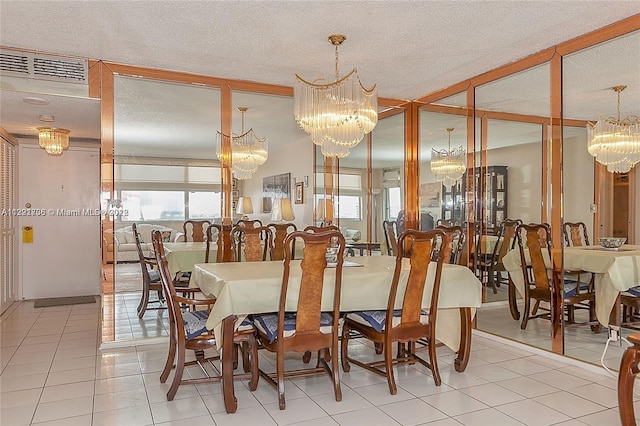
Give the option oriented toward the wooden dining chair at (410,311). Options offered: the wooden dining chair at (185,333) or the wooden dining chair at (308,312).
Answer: the wooden dining chair at (185,333)

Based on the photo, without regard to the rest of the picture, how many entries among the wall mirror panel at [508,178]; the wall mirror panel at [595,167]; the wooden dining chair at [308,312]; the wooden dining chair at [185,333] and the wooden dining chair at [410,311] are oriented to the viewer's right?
1

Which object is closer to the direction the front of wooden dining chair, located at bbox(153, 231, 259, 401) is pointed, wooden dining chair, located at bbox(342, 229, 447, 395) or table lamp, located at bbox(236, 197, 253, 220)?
the wooden dining chair

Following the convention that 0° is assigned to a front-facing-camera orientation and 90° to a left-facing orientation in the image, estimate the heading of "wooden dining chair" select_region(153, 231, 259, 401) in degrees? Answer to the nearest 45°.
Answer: approximately 270°

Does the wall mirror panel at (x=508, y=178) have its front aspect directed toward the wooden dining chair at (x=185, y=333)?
yes

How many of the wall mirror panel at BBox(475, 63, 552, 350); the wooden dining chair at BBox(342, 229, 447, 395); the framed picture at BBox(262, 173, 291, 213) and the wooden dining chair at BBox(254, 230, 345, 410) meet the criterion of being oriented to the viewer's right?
0

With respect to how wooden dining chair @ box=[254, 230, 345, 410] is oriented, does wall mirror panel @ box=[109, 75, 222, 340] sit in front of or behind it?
in front

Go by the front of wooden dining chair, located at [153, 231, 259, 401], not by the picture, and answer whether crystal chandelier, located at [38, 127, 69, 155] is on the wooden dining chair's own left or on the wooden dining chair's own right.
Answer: on the wooden dining chair's own left

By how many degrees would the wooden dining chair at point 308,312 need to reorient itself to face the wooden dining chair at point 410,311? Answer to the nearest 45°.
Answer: approximately 135° to its right

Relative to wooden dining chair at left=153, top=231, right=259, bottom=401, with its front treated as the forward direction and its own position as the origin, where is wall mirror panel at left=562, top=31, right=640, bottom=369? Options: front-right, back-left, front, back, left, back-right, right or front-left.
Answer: front

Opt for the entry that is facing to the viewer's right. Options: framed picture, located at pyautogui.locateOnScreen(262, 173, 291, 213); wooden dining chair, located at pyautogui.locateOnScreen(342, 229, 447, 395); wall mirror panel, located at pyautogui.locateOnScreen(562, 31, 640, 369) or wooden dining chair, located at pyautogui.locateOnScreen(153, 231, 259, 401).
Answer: wooden dining chair, located at pyautogui.locateOnScreen(153, 231, 259, 401)

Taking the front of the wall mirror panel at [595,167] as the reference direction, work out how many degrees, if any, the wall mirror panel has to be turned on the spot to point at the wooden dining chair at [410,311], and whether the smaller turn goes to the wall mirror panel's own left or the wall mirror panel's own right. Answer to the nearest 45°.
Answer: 0° — it already faces it

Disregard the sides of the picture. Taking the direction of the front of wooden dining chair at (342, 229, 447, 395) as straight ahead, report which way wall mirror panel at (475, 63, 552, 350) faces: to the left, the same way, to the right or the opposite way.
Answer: to the left

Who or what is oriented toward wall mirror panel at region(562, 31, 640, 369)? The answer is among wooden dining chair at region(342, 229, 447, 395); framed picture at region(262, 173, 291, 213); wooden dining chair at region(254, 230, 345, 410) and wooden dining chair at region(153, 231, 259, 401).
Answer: wooden dining chair at region(153, 231, 259, 401)

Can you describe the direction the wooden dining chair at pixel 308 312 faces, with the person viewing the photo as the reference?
facing away from the viewer and to the left of the viewer
